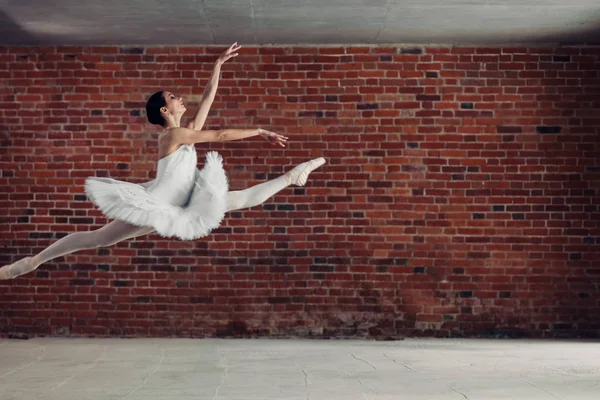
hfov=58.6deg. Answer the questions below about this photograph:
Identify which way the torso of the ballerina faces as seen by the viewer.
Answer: to the viewer's right

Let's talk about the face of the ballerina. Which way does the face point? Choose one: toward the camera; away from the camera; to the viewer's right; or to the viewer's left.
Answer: to the viewer's right
